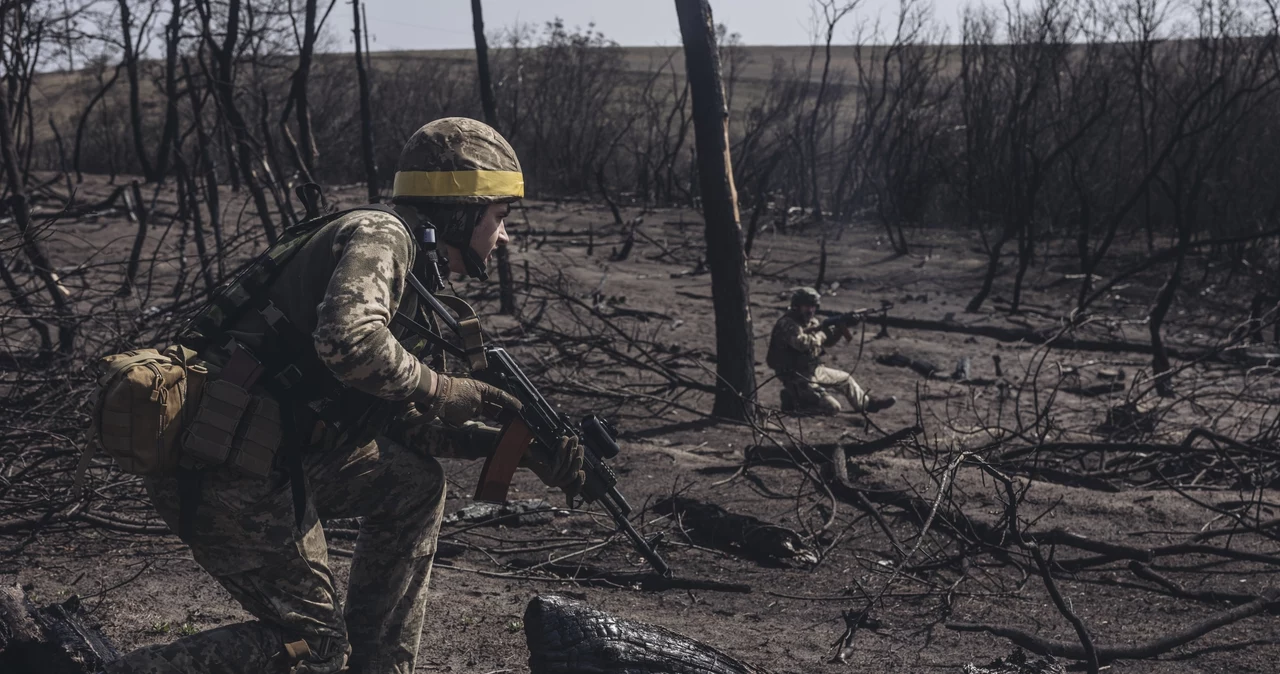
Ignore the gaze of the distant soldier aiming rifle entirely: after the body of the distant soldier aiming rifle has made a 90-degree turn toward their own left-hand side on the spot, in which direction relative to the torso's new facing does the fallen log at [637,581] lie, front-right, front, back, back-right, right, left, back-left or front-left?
back

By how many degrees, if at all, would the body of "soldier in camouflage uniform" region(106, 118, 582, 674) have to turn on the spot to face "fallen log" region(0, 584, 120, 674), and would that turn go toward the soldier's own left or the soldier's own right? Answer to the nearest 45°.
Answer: approximately 180°

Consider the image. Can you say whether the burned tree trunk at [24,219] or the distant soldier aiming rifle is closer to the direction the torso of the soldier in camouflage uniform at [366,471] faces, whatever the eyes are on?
the distant soldier aiming rifle

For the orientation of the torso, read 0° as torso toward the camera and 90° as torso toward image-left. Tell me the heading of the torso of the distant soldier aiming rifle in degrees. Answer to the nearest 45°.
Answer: approximately 270°

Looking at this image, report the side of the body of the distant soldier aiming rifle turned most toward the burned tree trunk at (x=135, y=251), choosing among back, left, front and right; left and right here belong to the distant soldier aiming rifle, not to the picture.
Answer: back

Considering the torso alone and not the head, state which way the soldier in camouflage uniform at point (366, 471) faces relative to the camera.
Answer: to the viewer's right

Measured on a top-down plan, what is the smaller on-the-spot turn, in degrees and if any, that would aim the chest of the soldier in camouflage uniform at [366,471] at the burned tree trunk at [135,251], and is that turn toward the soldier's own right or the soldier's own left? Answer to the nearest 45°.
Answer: approximately 90° to the soldier's own left

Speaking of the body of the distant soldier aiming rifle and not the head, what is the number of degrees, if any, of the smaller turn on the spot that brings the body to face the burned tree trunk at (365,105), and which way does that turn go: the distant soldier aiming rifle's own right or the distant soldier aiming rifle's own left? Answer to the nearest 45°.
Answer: approximately 135° to the distant soldier aiming rifle's own left
